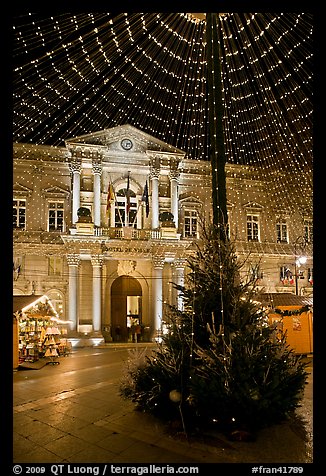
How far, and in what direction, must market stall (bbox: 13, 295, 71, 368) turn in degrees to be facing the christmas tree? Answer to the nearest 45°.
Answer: approximately 45° to its right

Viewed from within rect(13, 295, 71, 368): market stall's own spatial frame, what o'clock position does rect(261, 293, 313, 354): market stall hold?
rect(261, 293, 313, 354): market stall is roughly at 11 o'clock from rect(13, 295, 71, 368): market stall.

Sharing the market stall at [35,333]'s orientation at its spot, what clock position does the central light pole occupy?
The central light pole is roughly at 1 o'clock from the market stall.

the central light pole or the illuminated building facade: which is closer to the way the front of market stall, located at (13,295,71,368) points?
the central light pole

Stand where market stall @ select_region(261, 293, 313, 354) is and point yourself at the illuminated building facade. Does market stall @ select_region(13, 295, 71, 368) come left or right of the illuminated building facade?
left

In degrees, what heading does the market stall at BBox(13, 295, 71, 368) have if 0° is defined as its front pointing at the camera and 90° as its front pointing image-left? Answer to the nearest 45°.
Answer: approximately 315°

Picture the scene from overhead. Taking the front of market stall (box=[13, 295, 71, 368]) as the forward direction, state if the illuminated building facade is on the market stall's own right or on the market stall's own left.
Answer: on the market stall's own left
